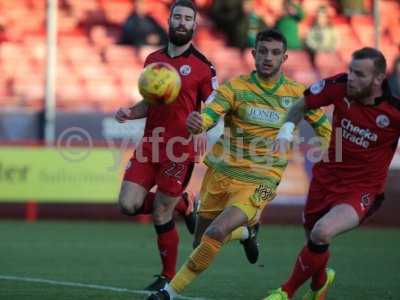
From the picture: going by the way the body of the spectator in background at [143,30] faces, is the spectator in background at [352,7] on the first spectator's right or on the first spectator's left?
on the first spectator's left

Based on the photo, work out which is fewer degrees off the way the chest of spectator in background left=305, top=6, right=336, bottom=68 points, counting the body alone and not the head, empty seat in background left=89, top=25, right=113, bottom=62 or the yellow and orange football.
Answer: the yellow and orange football

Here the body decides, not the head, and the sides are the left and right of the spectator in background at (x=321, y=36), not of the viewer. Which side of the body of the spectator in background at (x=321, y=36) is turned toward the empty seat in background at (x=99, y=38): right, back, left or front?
right

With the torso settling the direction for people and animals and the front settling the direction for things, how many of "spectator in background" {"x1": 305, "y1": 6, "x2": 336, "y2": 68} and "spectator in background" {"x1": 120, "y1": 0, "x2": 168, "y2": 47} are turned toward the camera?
2

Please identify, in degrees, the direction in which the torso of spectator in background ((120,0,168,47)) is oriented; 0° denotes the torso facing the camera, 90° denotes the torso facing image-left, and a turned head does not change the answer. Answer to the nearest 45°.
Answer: approximately 0°

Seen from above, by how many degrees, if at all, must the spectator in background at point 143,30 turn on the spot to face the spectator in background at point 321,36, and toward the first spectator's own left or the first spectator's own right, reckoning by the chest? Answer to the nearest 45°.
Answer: approximately 90° to the first spectator's own left

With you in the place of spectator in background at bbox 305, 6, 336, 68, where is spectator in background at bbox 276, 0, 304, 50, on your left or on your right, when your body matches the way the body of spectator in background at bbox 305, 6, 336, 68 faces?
on your right

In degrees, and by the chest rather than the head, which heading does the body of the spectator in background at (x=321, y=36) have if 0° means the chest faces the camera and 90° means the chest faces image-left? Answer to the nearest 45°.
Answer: approximately 0°
